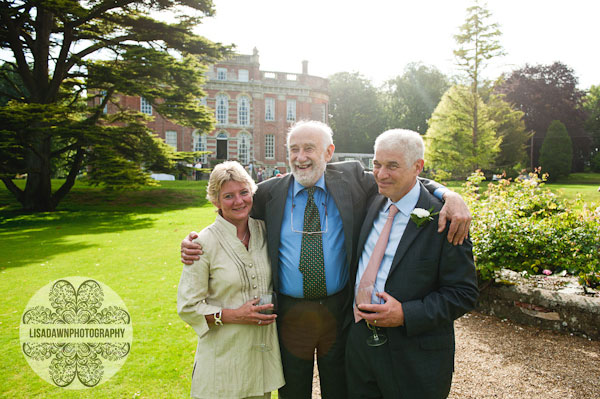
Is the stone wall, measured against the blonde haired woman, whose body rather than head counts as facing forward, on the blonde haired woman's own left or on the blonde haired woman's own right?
on the blonde haired woman's own left

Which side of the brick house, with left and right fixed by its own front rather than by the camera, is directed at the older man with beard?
front

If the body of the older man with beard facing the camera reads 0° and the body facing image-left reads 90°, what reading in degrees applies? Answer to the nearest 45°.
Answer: approximately 0°

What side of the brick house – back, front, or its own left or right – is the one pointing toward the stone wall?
front

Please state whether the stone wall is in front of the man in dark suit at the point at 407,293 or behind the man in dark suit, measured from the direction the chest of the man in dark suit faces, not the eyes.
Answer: behind

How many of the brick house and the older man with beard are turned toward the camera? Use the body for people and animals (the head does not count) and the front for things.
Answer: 2

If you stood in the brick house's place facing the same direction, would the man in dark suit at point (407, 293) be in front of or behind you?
in front

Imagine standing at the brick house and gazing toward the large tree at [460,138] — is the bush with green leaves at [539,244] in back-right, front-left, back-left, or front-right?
front-right

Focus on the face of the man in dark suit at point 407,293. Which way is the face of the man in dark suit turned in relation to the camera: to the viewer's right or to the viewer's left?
to the viewer's left

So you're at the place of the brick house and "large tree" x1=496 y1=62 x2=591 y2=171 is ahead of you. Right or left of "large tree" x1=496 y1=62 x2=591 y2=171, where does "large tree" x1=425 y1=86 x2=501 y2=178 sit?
right

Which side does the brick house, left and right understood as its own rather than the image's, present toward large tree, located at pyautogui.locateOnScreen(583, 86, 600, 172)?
left

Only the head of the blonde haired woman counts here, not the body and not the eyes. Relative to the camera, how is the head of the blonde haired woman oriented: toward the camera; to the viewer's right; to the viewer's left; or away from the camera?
toward the camera

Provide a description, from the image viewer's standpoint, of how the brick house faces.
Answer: facing the viewer

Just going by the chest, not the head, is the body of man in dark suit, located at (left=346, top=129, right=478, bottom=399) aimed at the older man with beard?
no
